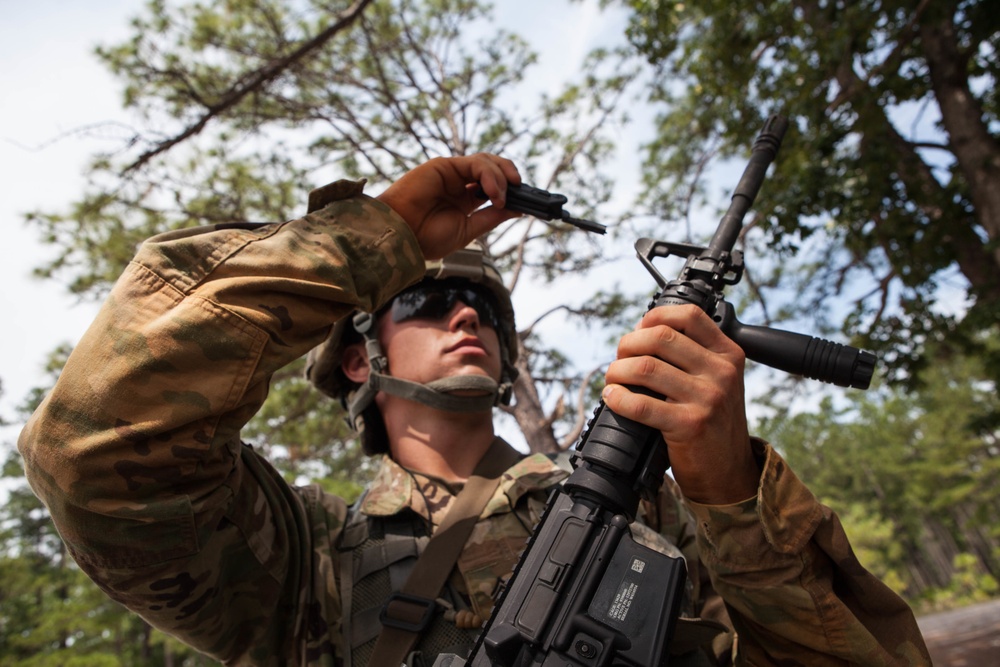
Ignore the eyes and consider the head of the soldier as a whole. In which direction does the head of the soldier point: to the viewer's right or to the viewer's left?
to the viewer's right

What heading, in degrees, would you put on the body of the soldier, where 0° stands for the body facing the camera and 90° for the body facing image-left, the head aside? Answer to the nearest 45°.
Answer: approximately 315°
